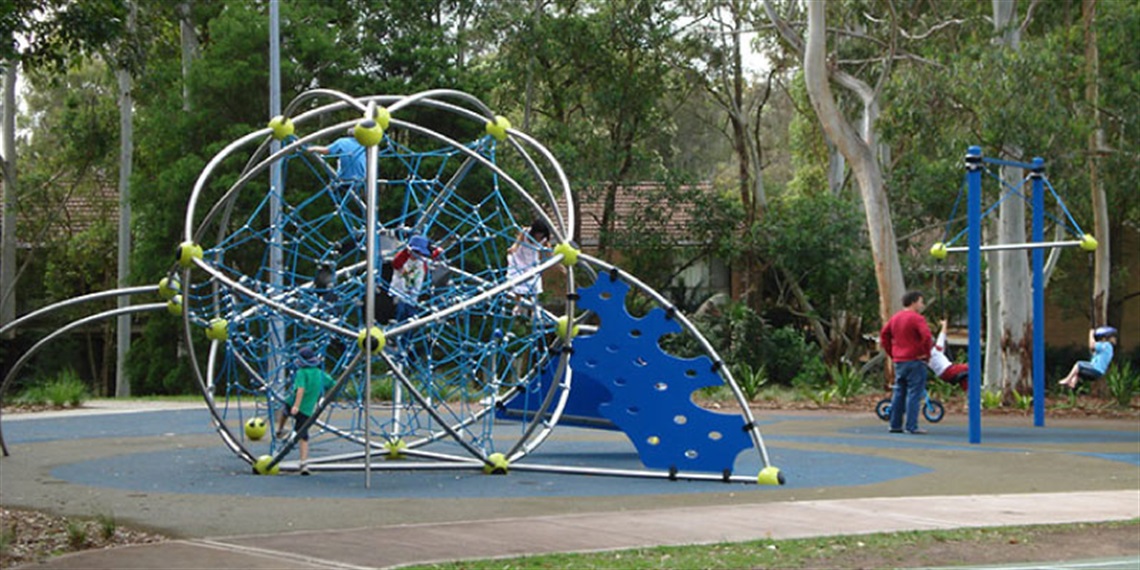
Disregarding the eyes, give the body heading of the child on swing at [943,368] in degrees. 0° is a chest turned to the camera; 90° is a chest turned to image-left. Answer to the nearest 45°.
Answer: approximately 270°

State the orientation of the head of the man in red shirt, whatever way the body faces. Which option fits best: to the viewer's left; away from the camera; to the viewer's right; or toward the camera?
to the viewer's right

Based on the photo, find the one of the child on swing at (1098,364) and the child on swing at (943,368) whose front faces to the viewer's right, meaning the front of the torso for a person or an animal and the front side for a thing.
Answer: the child on swing at (943,368)

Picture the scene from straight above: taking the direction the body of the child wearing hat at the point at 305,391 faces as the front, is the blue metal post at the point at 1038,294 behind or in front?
in front

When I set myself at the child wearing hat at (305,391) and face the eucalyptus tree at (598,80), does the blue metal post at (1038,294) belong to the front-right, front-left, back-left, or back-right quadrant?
front-right

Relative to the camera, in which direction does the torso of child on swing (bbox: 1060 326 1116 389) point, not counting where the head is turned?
to the viewer's left

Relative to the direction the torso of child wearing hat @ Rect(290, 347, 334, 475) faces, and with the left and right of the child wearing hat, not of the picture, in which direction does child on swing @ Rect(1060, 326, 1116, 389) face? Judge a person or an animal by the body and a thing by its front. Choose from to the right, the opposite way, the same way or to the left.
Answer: to the left

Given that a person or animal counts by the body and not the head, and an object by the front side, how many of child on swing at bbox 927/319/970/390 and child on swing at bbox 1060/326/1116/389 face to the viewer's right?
1

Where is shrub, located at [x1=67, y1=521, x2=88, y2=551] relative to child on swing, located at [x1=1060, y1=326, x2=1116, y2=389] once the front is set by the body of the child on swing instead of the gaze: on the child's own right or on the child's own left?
on the child's own left

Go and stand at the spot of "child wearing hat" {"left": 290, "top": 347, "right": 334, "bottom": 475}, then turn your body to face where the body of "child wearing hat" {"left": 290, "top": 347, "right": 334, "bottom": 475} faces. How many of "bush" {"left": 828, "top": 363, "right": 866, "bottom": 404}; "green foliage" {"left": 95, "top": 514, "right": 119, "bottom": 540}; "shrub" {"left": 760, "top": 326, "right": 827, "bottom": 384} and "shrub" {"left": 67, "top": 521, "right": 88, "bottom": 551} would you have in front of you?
2

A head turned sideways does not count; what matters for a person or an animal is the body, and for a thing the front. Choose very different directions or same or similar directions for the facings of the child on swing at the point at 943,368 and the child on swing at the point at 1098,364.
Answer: very different directions

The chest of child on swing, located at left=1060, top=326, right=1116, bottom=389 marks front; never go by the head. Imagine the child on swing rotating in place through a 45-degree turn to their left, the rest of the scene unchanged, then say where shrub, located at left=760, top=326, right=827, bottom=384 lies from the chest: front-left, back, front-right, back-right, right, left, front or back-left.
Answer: right

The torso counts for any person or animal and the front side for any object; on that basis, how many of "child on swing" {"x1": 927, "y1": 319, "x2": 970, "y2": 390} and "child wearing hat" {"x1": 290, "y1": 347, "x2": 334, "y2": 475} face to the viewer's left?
0

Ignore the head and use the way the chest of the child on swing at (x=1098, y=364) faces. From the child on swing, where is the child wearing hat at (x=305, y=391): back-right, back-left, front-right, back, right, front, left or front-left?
front-left
